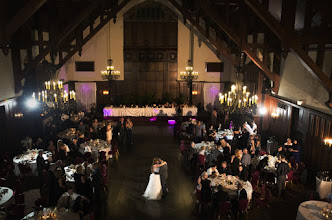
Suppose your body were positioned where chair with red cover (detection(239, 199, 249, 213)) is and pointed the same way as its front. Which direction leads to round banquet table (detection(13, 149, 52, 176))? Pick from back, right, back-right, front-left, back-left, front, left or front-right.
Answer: left

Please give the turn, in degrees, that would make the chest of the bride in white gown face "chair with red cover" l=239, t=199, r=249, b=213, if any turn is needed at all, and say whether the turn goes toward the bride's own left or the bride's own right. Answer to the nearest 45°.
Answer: approximately 45° to the bride's own right

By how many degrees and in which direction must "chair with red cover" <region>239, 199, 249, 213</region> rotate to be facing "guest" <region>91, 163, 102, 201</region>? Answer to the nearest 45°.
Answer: approximately 90° to its left

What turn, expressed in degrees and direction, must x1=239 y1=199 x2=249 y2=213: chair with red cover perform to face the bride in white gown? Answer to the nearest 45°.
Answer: approximately 90° to its left

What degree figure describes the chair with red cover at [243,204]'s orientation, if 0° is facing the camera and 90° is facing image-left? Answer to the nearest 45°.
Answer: approximately 180°
